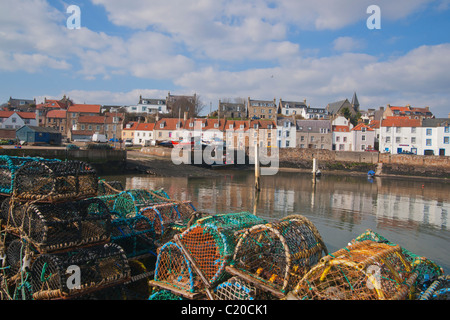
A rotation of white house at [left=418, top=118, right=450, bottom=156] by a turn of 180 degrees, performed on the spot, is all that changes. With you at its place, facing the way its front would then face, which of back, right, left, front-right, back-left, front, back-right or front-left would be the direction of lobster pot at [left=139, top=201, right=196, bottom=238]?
back

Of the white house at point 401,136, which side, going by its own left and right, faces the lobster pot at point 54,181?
front

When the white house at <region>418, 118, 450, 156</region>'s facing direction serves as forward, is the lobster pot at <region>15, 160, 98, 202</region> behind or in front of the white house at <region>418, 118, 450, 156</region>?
in front

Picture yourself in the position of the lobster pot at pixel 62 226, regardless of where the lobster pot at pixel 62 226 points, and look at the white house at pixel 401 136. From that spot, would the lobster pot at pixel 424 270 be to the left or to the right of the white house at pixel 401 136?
right

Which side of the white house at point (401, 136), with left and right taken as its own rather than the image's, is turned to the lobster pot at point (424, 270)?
front

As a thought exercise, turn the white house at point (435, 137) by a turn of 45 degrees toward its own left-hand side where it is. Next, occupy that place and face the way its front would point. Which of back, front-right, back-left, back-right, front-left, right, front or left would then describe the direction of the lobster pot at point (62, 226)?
front-right

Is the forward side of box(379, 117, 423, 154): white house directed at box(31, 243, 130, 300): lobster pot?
yes

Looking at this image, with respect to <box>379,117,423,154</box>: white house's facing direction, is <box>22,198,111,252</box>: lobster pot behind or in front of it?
in front

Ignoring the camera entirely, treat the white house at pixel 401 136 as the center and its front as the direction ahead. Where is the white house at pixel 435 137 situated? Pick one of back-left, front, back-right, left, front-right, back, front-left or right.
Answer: left

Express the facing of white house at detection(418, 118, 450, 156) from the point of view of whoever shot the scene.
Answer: facing the viewer

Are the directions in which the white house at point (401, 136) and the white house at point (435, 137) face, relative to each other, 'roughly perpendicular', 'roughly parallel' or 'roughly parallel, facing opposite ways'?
roughly parallel

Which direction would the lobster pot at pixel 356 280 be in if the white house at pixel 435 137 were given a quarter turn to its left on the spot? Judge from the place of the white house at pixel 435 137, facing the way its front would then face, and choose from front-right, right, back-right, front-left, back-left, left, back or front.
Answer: right

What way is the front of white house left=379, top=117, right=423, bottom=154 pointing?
toward the camera

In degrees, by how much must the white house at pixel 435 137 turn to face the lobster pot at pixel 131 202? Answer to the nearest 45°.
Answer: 0° — it already faces it

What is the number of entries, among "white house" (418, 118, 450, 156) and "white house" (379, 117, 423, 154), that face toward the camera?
2

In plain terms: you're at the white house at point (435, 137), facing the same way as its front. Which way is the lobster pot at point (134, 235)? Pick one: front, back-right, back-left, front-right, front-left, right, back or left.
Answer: front
